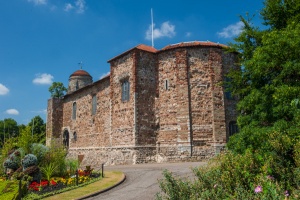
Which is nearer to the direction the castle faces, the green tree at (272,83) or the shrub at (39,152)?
the shrub

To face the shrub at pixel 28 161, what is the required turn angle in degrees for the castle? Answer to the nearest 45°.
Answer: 0° — it already faces it

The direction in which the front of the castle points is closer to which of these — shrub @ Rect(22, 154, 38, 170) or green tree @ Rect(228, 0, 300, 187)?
the shrub

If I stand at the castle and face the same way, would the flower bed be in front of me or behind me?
in front

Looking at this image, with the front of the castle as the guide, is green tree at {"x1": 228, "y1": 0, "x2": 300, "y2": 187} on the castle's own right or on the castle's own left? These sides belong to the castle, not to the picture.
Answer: on the castle's own left

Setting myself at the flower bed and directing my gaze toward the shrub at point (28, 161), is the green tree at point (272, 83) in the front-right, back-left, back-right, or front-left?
back-right

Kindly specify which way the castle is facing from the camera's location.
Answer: facing the viewer and to the left of the viewer

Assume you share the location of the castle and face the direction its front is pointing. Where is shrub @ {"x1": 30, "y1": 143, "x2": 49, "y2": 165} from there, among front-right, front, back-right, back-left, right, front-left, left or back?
front
